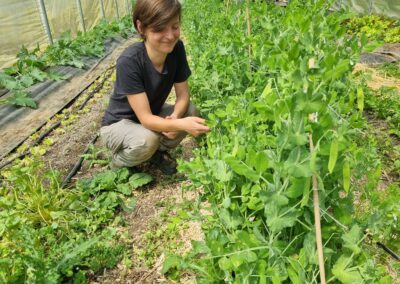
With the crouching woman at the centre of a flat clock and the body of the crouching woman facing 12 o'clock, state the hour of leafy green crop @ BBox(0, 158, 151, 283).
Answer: The leafy green crop is roughly at 3 o'clock from the crouching woman.

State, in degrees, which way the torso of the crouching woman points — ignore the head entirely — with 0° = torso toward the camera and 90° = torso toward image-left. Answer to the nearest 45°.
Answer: approximately 315°

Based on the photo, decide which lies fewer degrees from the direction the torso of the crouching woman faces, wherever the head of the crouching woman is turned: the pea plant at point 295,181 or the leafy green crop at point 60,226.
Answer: the pea plant

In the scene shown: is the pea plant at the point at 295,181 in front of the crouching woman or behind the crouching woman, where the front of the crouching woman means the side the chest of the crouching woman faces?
in front
